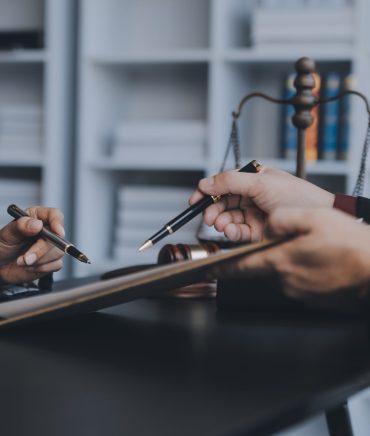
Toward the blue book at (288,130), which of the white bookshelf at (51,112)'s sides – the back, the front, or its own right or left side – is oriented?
left

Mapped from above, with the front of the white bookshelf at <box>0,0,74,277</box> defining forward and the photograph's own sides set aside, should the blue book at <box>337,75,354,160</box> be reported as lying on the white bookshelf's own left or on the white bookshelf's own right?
on the white bookshelf's own left

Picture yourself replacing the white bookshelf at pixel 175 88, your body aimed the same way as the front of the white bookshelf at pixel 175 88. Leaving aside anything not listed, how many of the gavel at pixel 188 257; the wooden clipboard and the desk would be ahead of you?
3

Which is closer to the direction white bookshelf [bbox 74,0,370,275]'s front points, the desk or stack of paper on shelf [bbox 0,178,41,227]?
the desk

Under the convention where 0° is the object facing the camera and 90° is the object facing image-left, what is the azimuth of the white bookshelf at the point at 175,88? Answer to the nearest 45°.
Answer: approximately 0°

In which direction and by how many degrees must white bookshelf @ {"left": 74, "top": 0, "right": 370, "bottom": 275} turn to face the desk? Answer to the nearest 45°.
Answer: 0° — it already faces it

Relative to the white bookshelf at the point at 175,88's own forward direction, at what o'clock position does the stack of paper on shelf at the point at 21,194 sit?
The stack of paper on shelf is roughly at 3 o'clock from the white bookshelf.

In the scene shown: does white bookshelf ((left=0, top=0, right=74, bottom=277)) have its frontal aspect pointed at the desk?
yes

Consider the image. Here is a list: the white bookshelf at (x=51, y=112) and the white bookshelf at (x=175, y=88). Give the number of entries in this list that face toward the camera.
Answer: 2

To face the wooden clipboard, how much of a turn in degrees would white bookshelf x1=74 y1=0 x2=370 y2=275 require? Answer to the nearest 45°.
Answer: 0° — it already faces it
